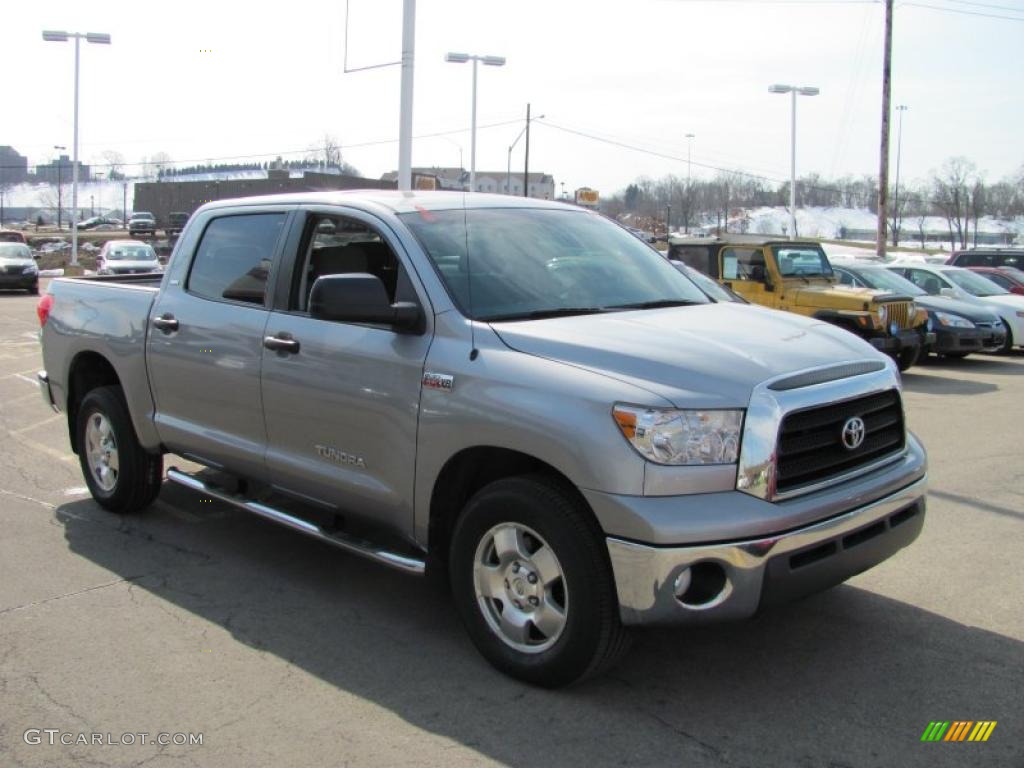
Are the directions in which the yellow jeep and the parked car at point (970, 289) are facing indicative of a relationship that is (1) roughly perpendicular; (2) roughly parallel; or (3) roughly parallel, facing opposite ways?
roughly parallel

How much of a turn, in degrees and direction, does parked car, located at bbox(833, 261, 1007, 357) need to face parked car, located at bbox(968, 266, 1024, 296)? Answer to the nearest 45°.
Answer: approximately 135° to its left

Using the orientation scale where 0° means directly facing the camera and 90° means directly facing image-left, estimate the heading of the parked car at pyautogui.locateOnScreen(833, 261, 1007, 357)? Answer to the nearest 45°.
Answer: approximately 315°

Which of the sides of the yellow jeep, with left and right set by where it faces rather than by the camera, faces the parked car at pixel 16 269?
back

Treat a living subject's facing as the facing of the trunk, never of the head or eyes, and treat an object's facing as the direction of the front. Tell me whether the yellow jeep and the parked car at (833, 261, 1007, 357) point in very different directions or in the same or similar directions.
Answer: same or similar directions

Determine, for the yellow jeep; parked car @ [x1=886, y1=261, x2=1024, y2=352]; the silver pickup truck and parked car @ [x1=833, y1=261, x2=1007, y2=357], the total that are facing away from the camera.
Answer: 0

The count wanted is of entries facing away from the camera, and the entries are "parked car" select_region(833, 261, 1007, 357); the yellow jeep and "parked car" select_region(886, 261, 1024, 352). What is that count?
0

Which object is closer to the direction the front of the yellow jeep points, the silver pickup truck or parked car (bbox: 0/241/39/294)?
the silver pickup truck

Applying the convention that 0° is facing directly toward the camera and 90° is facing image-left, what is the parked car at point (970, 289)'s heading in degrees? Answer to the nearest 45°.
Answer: approximately 315°

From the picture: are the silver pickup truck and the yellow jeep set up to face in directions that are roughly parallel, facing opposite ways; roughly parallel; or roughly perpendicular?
roughly parallel

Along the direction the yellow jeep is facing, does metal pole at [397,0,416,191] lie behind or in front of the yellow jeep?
behind

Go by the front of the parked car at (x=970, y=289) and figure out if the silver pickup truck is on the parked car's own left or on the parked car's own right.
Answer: on the parked car's own right

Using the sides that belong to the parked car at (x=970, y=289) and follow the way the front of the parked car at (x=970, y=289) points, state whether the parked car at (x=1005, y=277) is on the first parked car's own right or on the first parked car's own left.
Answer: on the first parked car's own left
